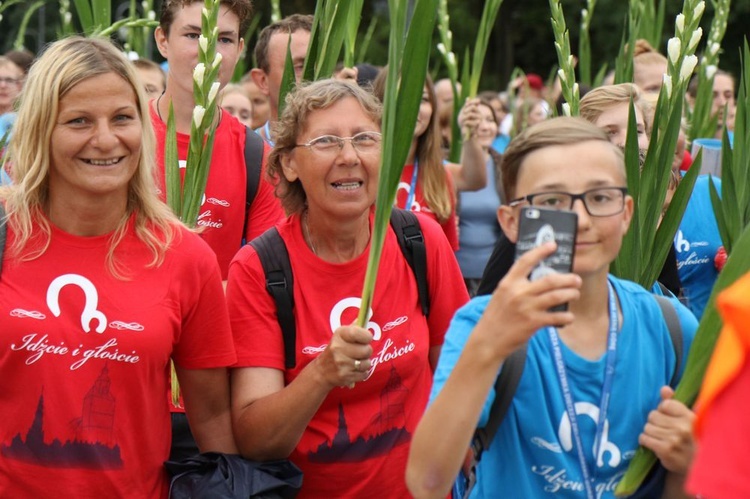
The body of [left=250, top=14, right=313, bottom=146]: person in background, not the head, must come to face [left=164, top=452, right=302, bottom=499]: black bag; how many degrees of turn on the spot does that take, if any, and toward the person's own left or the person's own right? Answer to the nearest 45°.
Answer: approximately 45° to the person's own right

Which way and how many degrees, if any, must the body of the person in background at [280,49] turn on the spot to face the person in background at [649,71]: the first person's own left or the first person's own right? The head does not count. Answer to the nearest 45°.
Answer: approximately 45° to the first person's own left

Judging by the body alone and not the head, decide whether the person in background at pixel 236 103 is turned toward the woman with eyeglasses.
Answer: yes

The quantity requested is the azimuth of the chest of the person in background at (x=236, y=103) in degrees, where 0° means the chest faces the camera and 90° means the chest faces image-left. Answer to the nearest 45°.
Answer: approximately 0°

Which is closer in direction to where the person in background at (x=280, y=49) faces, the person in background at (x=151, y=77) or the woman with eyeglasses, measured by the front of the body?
the woman with eyeglasses

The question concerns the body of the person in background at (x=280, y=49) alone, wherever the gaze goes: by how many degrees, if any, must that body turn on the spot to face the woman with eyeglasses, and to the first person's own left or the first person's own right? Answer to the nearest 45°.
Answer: approximately 45° to the first person's own right

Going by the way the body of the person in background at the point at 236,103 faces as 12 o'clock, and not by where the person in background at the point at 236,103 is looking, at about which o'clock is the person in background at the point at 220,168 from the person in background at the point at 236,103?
the person in background at the point at 220,168 is roughly at 12 o'clock from the person in background at the point at 236,103.

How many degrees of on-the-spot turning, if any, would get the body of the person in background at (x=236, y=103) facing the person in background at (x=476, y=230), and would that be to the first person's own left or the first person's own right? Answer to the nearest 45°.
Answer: approximately 90° to the first person's own left
